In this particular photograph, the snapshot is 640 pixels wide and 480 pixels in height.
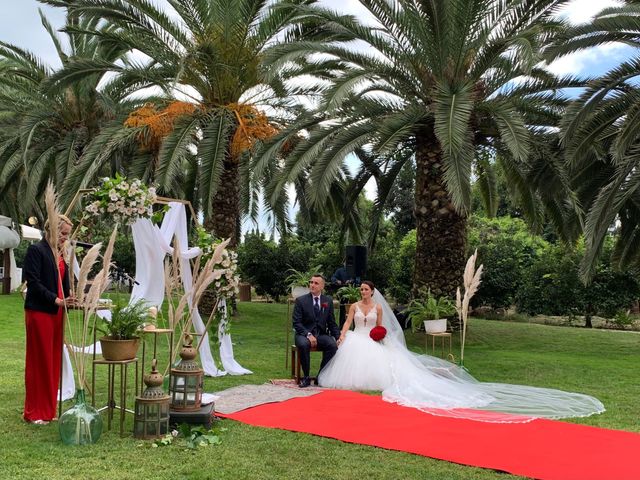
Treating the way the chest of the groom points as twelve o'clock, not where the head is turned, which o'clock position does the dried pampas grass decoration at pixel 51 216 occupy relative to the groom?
The dried pampas grass decoration is roughly at 1 o'clock from the groom.

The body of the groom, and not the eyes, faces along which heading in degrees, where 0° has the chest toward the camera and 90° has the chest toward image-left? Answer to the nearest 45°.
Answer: approximately 0°

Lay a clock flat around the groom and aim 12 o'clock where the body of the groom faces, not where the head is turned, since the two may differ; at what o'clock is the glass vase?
The glass vase is roughly at 1 o'clock from the groom.

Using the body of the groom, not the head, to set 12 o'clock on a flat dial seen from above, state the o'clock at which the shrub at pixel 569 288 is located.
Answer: The shrub is roughly at 7 o'clock from the groom.

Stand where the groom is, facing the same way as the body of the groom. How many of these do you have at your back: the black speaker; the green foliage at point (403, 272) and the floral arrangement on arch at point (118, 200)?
2

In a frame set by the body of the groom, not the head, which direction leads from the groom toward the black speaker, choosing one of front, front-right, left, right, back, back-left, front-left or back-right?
back

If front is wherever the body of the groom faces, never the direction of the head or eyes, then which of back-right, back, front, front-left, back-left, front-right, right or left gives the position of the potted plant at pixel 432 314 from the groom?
back-left

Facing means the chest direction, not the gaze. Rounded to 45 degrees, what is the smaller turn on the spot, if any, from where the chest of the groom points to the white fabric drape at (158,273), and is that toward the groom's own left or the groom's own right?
approximately 90° to the groom's own right

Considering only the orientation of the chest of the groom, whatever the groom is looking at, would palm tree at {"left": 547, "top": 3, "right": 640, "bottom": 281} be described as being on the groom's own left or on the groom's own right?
on the groom's own left

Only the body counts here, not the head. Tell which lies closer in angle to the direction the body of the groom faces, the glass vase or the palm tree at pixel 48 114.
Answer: the glass vase

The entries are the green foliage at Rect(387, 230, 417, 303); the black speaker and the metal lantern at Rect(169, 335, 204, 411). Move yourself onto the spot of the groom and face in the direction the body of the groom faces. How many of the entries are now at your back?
2
